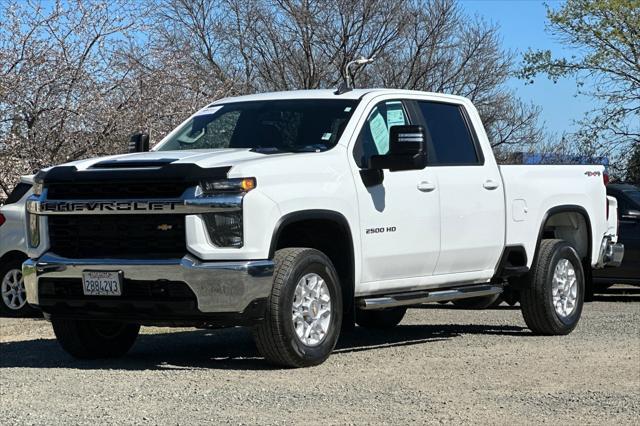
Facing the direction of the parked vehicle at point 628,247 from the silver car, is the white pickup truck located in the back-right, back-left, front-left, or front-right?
front-right

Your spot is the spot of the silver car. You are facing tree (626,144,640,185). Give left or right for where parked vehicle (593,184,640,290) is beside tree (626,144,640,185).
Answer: right

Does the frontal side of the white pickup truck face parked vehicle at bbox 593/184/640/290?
no

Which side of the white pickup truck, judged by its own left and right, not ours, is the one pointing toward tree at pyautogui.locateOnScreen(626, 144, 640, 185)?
back

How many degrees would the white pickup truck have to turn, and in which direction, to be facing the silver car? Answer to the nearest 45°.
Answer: approximately 90° to its right
